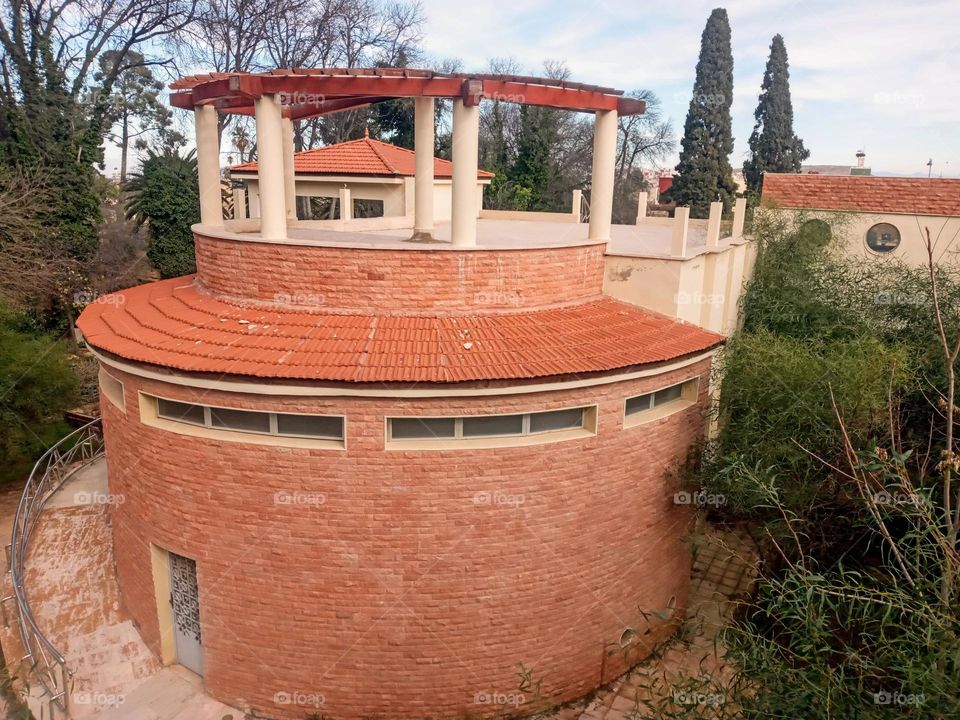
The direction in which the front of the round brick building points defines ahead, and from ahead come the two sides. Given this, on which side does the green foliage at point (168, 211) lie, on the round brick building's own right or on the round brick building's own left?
on the round brick building's own right

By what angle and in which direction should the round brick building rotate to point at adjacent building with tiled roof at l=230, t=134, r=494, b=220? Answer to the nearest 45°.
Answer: approximately 135° to its right

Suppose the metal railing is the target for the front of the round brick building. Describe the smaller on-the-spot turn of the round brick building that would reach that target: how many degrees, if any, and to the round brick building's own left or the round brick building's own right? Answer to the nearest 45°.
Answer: approximately 45° to the round brick building's own right

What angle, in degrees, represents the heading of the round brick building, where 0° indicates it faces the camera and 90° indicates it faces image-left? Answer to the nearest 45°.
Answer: approximately 45°

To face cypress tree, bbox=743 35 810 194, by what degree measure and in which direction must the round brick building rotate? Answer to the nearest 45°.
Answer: approximately 180°

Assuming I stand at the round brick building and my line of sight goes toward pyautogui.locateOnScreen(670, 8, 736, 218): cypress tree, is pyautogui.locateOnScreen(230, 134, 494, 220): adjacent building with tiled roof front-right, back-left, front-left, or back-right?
front-left

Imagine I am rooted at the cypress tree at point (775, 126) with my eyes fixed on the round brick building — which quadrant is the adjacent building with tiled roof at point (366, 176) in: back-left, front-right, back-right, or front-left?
front-right

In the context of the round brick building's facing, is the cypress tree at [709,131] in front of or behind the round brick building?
behind

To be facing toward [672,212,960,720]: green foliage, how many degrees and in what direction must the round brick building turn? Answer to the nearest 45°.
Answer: approximately 135° to its left
